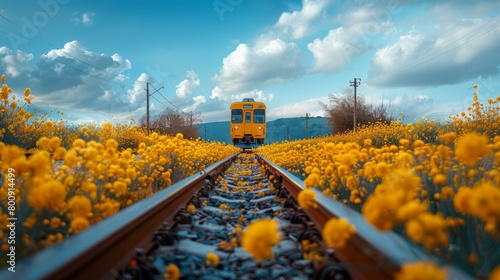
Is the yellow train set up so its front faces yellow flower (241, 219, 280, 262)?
yes

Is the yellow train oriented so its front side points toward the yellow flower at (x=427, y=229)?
yes

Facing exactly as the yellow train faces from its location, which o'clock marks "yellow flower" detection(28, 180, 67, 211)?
The yellow flower is roughly at 12 o'clock from the yellow train.

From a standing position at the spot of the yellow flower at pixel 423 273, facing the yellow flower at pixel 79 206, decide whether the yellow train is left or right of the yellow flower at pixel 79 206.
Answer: right

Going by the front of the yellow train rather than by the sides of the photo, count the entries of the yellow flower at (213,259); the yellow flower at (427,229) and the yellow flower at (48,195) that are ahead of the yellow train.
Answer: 3

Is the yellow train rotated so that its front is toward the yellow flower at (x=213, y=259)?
yes

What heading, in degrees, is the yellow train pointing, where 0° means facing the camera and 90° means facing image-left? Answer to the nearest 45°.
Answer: approximately 0°

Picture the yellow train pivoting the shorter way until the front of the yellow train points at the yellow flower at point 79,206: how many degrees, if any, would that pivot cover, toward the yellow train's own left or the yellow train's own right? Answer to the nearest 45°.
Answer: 0° — it already faces it

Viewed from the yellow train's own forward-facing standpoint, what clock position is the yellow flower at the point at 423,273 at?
The yellow flower is roughly at 12 o'clock from the yellow train.
